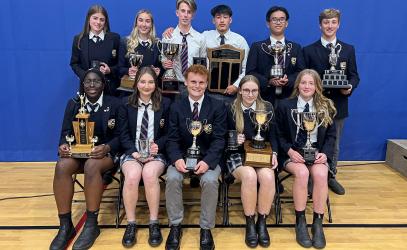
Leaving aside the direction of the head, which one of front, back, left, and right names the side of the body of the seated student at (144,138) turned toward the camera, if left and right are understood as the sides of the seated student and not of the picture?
front

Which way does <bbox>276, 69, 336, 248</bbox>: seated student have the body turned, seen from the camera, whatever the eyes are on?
toward the camera

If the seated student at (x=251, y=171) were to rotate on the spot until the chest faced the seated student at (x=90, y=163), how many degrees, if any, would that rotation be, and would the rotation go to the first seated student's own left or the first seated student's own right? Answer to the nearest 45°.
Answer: approximately 90° to the first seated student's own right

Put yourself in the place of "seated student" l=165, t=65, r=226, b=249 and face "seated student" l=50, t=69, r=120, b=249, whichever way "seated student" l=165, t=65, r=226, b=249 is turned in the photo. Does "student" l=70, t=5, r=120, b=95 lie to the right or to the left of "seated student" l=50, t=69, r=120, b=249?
right

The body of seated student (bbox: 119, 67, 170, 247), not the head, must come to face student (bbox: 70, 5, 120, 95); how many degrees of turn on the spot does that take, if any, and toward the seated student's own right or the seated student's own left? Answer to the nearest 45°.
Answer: approximately 135° to the seated student's own right

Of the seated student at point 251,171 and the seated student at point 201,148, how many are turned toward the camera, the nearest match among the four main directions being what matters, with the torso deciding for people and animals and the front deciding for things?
2

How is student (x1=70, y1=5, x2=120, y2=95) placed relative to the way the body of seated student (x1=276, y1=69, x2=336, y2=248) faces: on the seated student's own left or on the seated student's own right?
on the seated student's own right
